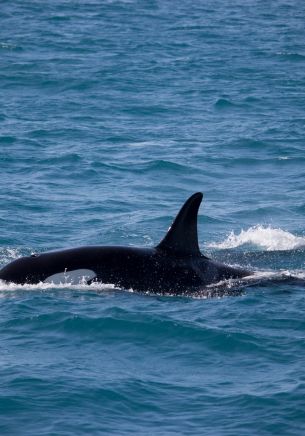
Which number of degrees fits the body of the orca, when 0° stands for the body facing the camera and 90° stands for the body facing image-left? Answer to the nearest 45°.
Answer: approximately 90°

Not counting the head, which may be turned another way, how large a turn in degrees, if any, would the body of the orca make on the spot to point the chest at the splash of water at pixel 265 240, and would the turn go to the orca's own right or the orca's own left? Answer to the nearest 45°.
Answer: approximately 135° to the orca's own right
